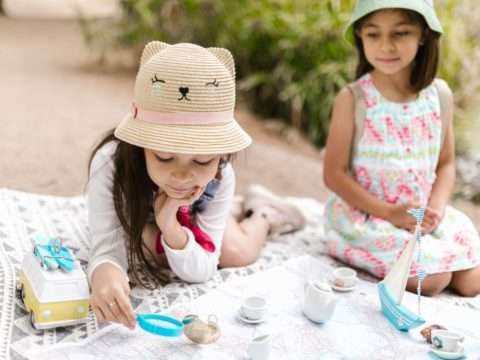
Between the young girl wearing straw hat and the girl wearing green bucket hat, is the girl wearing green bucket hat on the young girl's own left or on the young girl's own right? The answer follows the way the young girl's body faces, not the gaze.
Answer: on the young girl's own left

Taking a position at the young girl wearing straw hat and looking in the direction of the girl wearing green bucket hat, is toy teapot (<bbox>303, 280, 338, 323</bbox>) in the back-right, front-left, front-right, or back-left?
front-right

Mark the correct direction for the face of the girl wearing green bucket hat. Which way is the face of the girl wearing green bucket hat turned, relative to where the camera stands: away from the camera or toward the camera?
toward the camera

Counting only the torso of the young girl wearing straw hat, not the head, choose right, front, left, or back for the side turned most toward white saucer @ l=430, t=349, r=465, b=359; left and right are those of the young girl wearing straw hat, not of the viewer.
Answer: left

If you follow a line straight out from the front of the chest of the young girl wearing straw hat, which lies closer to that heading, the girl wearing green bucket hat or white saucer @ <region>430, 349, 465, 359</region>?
the white saucer

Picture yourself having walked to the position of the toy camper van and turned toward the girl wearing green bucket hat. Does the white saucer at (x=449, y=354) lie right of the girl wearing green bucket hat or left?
right

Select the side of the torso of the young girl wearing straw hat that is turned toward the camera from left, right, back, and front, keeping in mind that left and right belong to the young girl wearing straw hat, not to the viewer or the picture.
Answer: front
